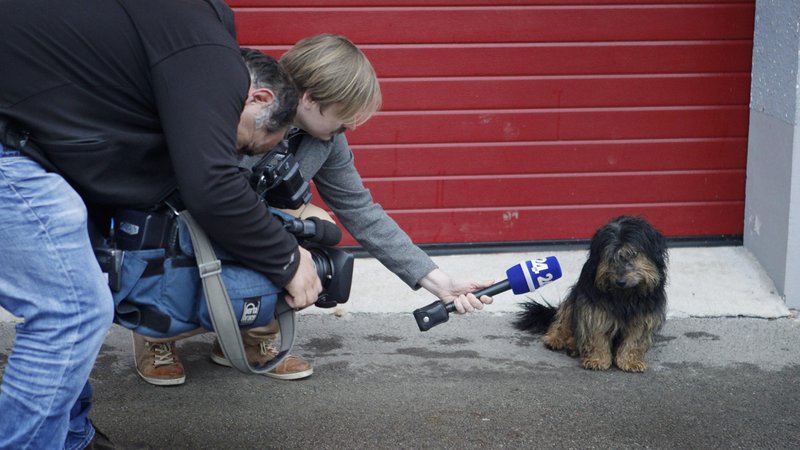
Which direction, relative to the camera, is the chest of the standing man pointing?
to the viewer's right

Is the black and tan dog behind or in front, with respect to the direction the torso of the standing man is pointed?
in front
